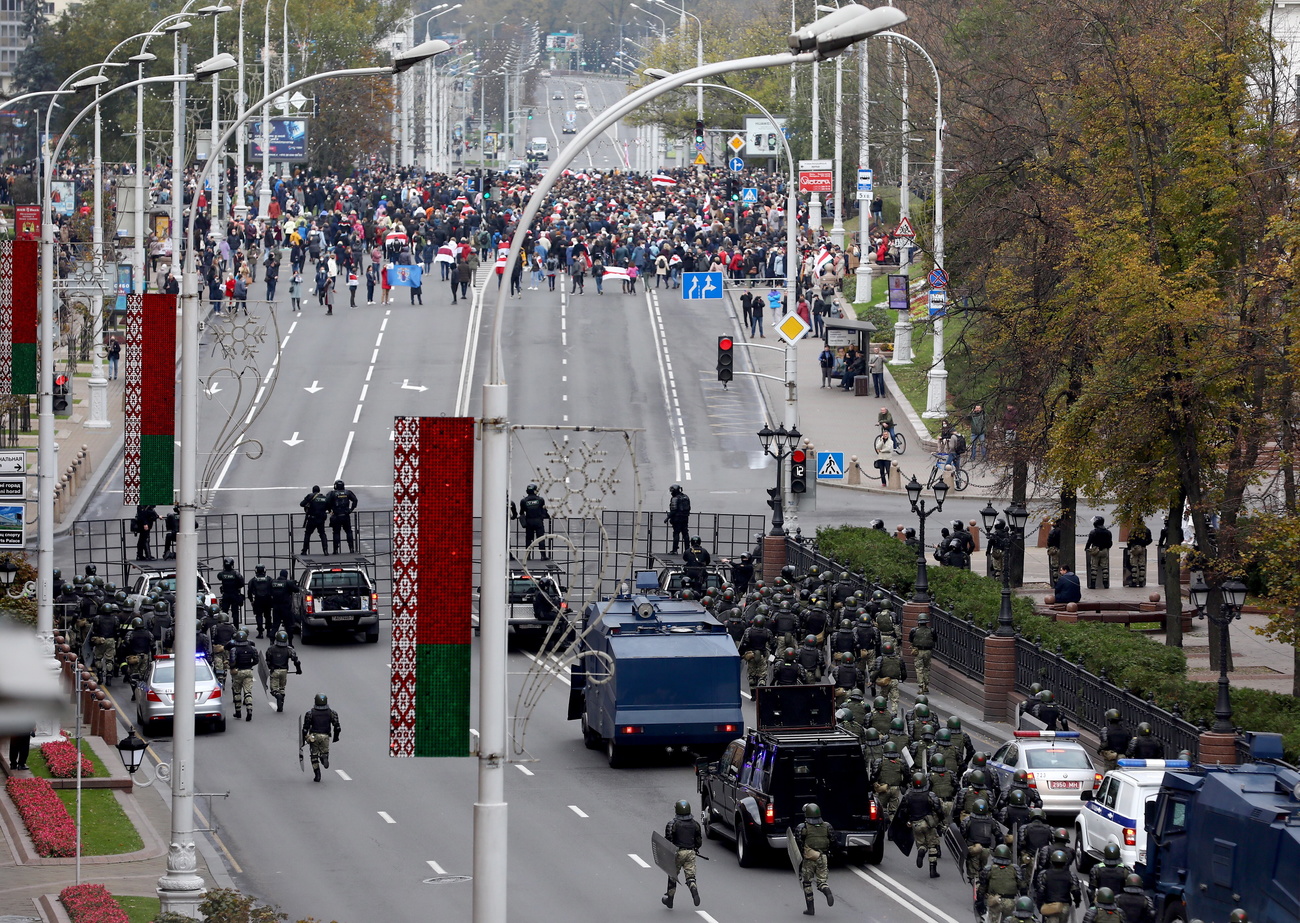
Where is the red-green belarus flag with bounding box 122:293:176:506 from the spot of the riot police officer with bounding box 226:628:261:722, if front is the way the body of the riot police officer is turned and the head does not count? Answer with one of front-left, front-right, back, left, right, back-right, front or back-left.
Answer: back

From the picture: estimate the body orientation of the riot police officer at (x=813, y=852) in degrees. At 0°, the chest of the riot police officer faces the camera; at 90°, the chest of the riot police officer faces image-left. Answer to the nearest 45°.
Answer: approximately 180°

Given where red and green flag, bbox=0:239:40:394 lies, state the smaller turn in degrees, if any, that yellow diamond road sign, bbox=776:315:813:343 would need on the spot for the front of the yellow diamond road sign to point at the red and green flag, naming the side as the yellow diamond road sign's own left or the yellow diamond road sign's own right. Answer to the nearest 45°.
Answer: approximately 45° to the yellow diamond road sign's own right

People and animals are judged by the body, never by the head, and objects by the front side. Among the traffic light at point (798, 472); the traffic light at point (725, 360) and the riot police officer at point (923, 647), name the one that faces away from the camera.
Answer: the riot police officer

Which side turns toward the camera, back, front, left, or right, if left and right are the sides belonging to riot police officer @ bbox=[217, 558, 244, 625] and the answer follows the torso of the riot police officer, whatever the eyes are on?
back

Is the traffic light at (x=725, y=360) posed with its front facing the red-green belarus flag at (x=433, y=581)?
yes

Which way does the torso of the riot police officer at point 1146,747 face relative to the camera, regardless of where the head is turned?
away from the camera

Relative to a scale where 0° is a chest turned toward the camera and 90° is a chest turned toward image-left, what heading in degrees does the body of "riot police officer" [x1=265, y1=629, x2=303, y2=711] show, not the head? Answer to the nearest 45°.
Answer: approximately 180°

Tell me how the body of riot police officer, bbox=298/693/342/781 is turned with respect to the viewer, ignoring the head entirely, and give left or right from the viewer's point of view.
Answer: facing away from the viewer

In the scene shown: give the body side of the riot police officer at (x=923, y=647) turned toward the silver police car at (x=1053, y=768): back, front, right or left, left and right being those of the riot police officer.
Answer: back

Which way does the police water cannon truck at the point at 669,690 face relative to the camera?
away from the camera

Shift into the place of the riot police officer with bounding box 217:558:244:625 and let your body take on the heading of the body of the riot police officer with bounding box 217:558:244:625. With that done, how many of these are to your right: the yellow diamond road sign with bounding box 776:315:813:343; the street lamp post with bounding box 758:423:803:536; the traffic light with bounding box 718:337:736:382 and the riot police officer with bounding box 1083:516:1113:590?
4
